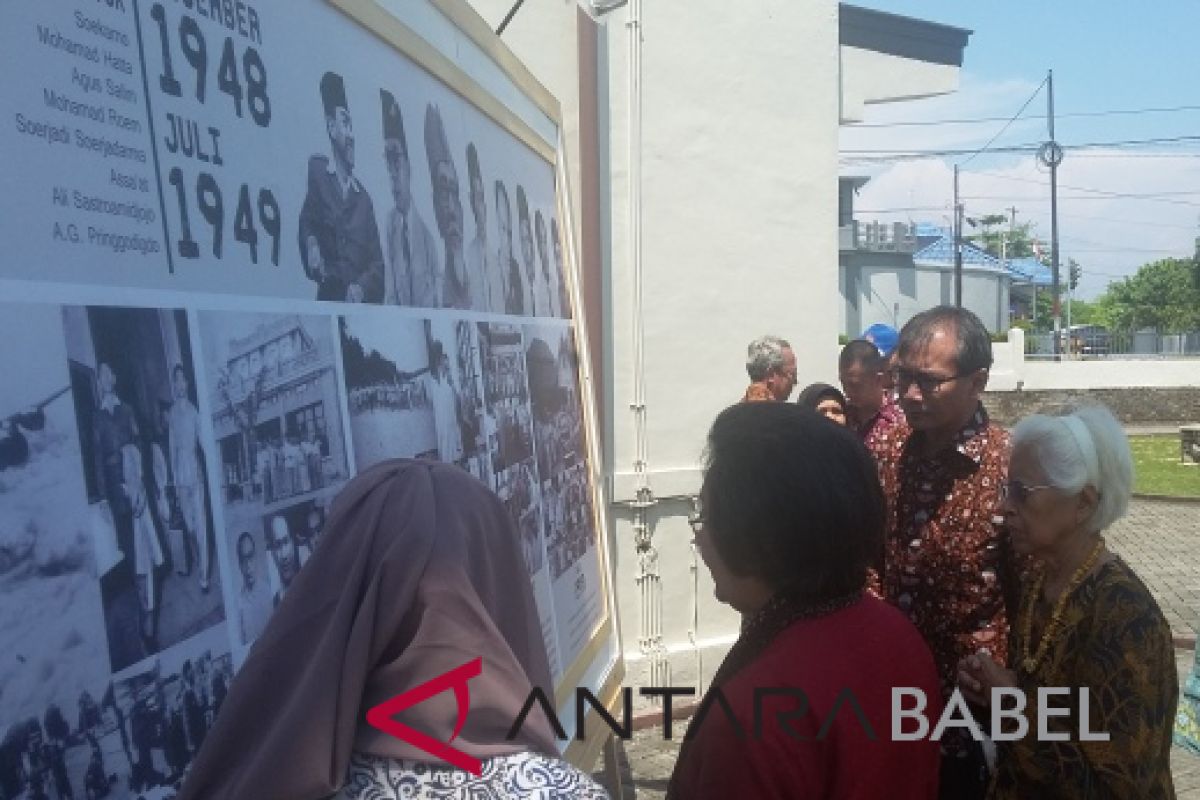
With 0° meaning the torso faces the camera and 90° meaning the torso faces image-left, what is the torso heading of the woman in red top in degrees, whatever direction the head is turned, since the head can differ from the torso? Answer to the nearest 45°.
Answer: approximately 135°

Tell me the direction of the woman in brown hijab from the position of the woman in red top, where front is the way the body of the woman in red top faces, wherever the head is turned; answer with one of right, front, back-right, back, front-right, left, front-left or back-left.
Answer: left

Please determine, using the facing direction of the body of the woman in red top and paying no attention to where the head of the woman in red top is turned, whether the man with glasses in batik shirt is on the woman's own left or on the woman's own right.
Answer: on the woman's own right

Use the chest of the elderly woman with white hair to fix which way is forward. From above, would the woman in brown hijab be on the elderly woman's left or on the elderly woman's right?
on the elderly woman's left

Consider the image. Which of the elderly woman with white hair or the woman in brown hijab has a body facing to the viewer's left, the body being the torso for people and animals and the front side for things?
the elderly woman with white hair

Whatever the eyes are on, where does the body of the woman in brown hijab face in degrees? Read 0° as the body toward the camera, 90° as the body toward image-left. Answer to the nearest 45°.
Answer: approximately 180°

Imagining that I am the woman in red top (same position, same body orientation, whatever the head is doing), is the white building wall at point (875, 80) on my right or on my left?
on my right

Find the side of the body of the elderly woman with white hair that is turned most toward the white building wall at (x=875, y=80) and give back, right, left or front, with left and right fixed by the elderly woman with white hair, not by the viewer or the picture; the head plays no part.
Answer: right

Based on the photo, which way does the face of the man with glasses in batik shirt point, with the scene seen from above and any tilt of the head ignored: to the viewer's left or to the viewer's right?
to the viewer's left

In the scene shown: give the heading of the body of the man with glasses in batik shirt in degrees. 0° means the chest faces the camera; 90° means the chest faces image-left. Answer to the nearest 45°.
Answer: approximately 45°

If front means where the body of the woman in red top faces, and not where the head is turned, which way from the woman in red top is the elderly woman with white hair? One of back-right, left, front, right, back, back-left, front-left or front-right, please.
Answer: right
